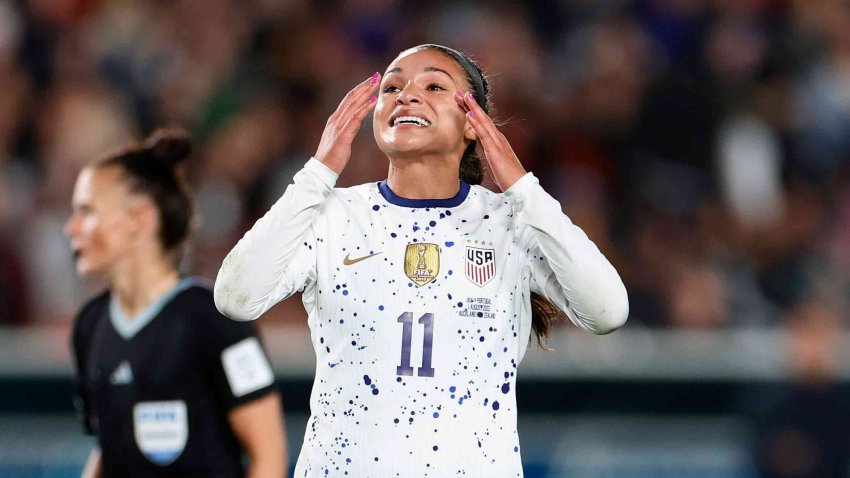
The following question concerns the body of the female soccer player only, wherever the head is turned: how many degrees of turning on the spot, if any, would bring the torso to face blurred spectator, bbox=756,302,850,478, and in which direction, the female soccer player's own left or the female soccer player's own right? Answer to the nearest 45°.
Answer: approximately 135° to the female soccer player's own left

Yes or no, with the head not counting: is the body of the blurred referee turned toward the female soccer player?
no

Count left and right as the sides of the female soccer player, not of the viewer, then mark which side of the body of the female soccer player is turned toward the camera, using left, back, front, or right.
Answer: front

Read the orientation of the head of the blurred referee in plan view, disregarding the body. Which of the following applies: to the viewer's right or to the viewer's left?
to the viewer's left

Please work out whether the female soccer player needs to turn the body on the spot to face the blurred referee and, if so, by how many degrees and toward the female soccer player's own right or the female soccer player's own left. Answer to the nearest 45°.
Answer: approximately 135° to the female soccer player's own right
